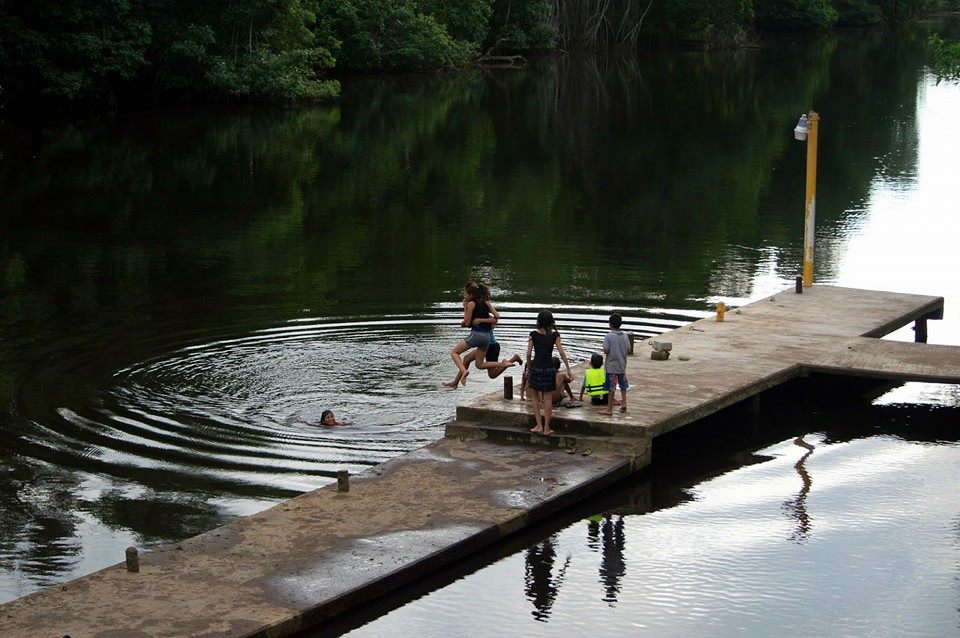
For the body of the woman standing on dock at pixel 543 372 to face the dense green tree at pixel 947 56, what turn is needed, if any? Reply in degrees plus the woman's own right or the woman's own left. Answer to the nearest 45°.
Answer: approximately 45° to the woman's own right

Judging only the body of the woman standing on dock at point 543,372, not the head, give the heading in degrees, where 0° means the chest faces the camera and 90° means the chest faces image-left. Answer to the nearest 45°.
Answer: approximately 180°

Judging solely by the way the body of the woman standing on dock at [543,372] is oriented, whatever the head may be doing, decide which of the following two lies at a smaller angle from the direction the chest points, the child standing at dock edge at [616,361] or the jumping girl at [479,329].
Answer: the jumping girl

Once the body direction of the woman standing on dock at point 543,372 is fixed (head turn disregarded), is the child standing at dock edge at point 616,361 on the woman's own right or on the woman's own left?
on the woman's own right

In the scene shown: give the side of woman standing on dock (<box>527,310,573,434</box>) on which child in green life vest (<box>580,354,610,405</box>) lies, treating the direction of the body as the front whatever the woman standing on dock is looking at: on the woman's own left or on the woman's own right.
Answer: on the woman's own right

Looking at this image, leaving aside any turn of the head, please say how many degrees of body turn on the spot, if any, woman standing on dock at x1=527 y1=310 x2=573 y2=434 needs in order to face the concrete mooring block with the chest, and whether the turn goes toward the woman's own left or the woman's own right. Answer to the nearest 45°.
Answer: approximately 45° to the woman's own right
